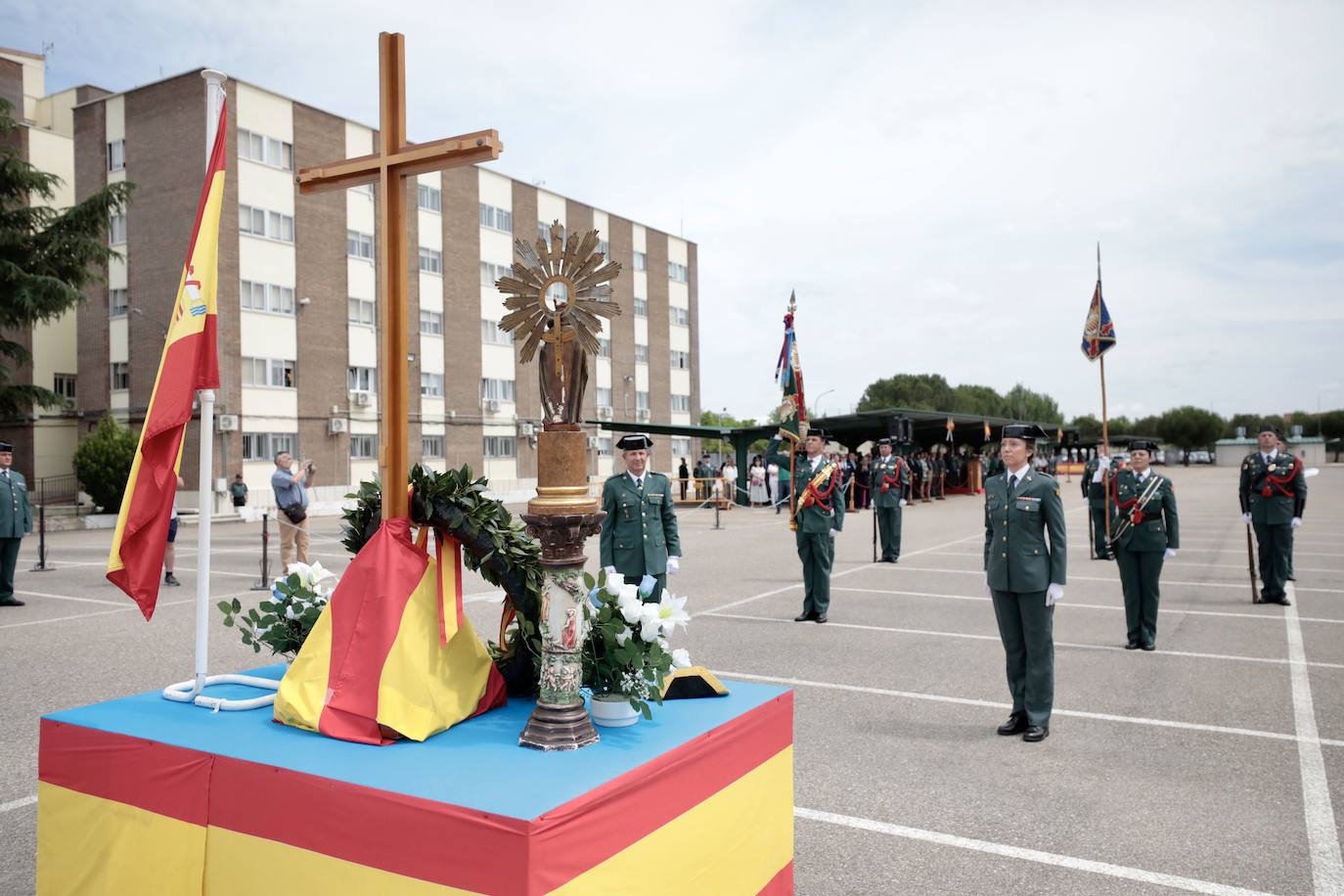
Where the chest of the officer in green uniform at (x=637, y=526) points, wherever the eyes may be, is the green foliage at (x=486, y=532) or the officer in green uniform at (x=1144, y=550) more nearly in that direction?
the green foliage

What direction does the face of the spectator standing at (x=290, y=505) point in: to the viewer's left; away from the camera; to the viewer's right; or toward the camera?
to the viewer's right

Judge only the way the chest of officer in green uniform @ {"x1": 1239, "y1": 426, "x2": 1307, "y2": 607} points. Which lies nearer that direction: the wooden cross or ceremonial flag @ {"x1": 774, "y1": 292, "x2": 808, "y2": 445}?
the wooden cross

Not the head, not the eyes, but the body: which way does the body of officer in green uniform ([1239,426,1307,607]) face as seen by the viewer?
toward the camera

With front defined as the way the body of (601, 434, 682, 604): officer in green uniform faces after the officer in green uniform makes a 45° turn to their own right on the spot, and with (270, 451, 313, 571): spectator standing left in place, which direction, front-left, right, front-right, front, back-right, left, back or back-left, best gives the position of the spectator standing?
right

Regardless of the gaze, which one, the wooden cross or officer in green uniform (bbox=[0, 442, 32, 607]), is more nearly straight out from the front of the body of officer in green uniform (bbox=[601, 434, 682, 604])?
the wooden cross

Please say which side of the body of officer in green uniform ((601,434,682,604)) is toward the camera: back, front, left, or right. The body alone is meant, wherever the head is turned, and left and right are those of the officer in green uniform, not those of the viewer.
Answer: front

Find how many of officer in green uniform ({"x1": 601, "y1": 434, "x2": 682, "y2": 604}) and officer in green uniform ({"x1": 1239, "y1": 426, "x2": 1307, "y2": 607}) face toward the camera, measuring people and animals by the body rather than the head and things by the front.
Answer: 2

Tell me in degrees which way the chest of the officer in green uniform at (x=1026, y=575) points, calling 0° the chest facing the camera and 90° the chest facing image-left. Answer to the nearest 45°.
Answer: approximately 45°

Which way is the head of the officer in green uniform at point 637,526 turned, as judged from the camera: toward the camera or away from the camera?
toward the camera

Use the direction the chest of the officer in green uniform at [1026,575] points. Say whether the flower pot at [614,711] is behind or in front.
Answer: in front

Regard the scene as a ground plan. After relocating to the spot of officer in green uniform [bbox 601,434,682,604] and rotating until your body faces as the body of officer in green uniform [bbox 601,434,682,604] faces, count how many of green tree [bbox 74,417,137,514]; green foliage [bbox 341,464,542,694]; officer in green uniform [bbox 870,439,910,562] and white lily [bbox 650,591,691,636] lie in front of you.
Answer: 2

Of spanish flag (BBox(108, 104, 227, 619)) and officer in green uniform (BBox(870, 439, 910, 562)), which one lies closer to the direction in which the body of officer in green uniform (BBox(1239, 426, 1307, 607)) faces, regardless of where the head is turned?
the spanish flag

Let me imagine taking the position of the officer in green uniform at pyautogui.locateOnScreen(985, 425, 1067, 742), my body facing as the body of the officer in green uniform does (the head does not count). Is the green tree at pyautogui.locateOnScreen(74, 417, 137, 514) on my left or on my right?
on my right

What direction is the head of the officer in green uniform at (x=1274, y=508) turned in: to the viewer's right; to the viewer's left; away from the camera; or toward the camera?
toward the camera

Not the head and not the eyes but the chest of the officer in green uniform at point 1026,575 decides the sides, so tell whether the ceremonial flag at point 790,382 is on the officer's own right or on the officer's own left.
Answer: on the officer's own right
